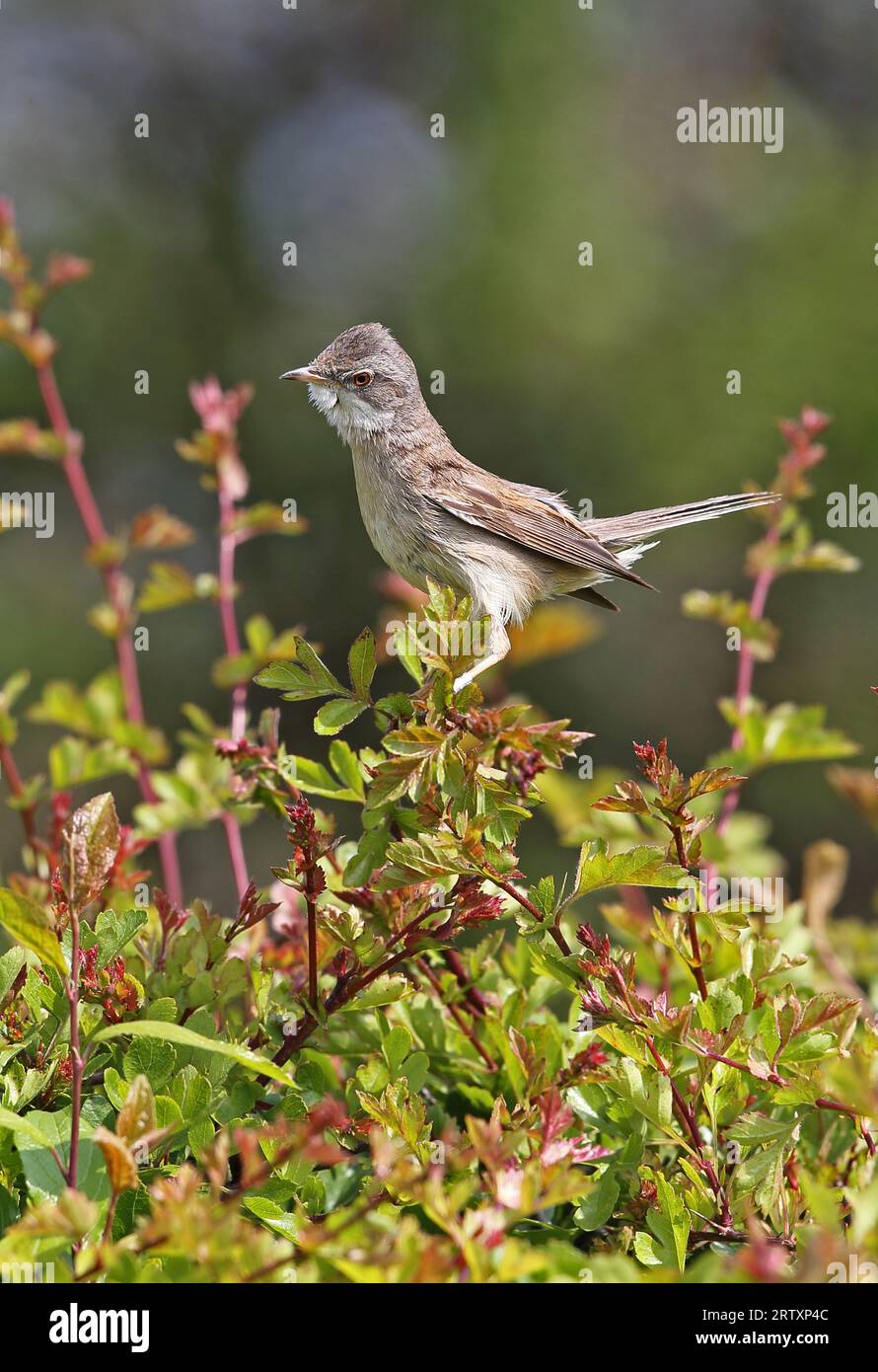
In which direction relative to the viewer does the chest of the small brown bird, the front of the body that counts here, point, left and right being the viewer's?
facing to the left of the viewer
